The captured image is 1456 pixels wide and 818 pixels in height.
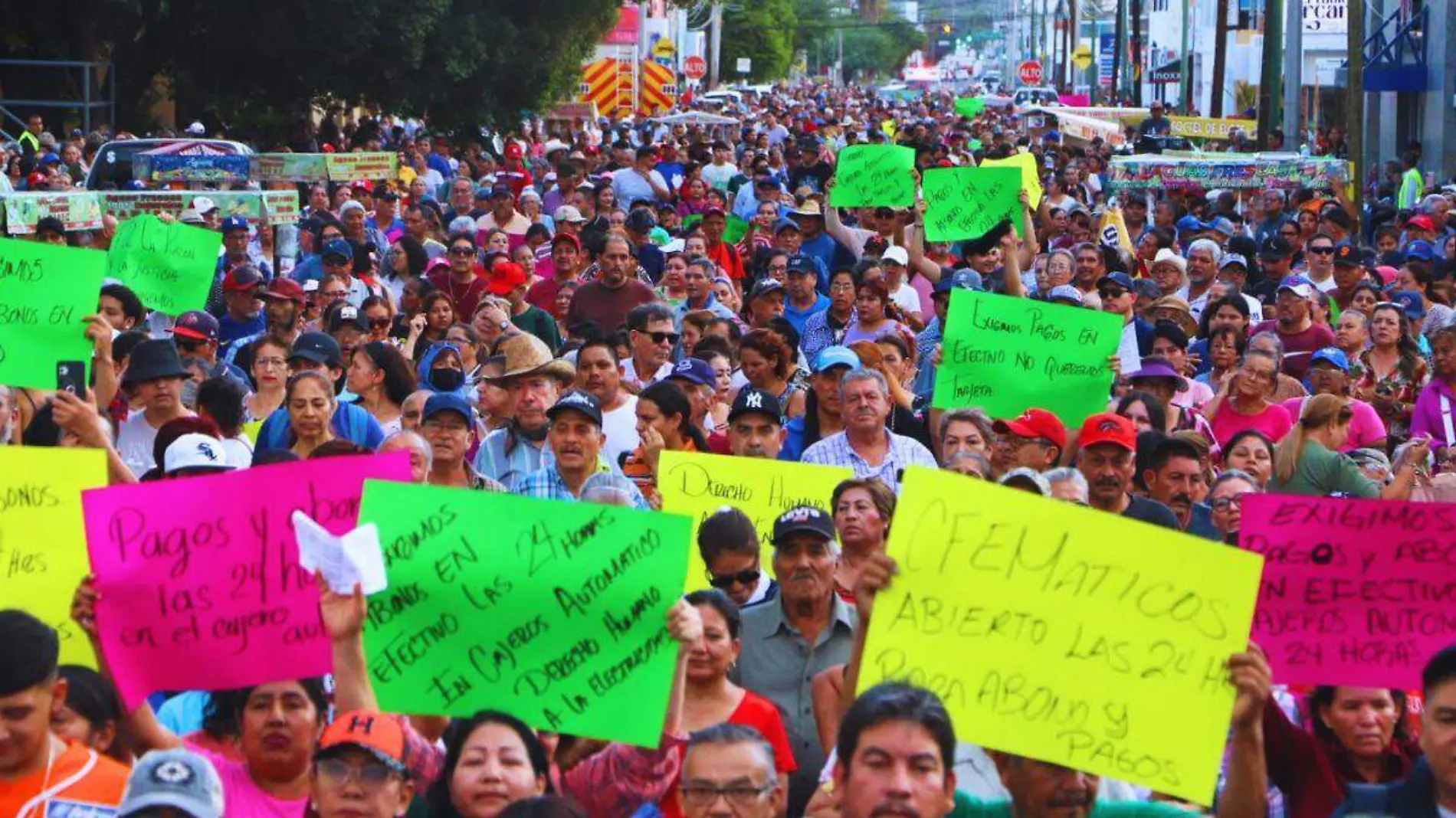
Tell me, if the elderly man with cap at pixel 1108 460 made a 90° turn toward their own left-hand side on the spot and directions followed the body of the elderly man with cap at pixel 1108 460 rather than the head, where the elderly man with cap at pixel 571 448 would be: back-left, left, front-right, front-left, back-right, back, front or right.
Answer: back

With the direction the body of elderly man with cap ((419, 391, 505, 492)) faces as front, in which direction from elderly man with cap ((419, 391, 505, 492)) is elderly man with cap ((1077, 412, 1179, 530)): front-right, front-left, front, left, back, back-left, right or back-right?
left

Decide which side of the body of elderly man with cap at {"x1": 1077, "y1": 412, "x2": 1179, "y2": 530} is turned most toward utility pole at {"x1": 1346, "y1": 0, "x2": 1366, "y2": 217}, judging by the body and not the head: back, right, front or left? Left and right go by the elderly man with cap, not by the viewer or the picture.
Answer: back

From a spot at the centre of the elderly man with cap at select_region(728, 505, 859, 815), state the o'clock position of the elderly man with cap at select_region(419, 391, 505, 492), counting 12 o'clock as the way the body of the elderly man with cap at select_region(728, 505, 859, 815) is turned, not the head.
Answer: the elderly man with cap at select_region(419, 391, 505, 492) is roughly at 5 o'clock from the elderly man with cap at select_region(728, 505, 859, 815).

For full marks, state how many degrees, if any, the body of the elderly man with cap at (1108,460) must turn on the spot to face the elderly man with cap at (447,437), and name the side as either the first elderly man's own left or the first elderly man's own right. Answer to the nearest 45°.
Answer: approximately 90° to the first elderly man's own right

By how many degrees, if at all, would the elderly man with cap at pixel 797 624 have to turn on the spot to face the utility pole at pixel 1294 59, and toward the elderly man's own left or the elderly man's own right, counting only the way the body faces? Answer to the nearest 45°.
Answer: approximately 180°

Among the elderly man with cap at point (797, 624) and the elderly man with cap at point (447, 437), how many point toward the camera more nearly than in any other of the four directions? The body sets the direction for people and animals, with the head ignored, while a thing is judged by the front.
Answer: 2

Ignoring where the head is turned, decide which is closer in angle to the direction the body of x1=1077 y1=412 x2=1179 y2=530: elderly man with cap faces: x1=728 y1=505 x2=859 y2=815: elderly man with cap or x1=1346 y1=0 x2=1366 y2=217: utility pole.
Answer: the elderly man with cap

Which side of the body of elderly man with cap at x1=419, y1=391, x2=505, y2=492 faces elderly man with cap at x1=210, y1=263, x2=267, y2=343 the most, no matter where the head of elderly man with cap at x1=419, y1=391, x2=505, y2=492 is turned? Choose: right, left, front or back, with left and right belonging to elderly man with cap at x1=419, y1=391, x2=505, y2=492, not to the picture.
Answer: back

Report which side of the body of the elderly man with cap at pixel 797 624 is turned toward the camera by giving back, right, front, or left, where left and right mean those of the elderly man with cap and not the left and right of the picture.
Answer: front

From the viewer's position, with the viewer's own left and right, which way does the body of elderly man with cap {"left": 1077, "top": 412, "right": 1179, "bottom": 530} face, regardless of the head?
facing the viewer

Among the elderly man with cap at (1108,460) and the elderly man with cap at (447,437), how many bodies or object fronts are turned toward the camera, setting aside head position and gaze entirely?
2
